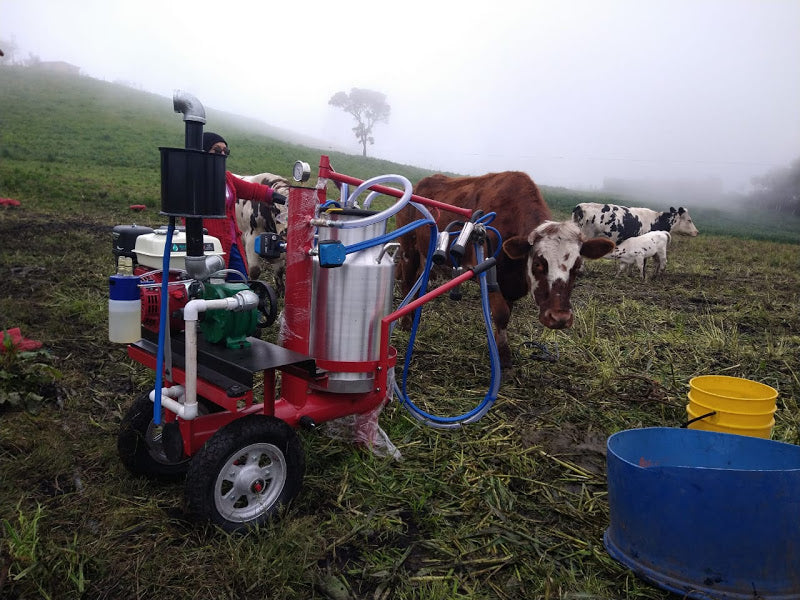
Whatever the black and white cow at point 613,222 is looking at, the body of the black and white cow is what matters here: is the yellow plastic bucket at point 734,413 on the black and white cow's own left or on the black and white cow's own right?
on the black and white cow's own right

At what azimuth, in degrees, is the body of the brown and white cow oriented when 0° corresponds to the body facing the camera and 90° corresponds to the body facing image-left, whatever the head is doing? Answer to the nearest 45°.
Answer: approximately 315°

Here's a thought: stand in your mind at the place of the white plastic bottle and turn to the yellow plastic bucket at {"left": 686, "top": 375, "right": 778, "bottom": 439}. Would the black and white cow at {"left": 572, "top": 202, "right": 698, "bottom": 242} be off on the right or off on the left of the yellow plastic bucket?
left

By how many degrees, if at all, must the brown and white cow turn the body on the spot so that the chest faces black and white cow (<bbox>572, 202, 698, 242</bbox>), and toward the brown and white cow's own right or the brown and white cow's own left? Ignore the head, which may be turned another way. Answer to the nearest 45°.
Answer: approximately 135° to the brown and white cow's own left

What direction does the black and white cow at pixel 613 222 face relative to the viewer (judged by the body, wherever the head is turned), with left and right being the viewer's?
facing to the right of the viewer

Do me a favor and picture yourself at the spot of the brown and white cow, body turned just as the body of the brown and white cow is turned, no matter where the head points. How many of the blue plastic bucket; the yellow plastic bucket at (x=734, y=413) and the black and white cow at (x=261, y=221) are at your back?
1

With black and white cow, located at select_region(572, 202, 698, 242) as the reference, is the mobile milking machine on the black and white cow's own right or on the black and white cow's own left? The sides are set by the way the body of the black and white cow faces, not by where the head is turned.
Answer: on the black and white cow's own right
